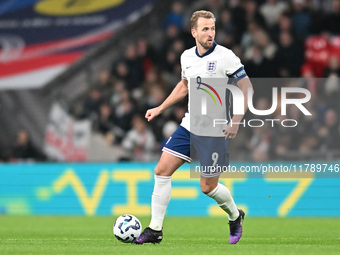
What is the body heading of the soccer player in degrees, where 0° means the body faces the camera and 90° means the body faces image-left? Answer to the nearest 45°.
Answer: approximately 45°
